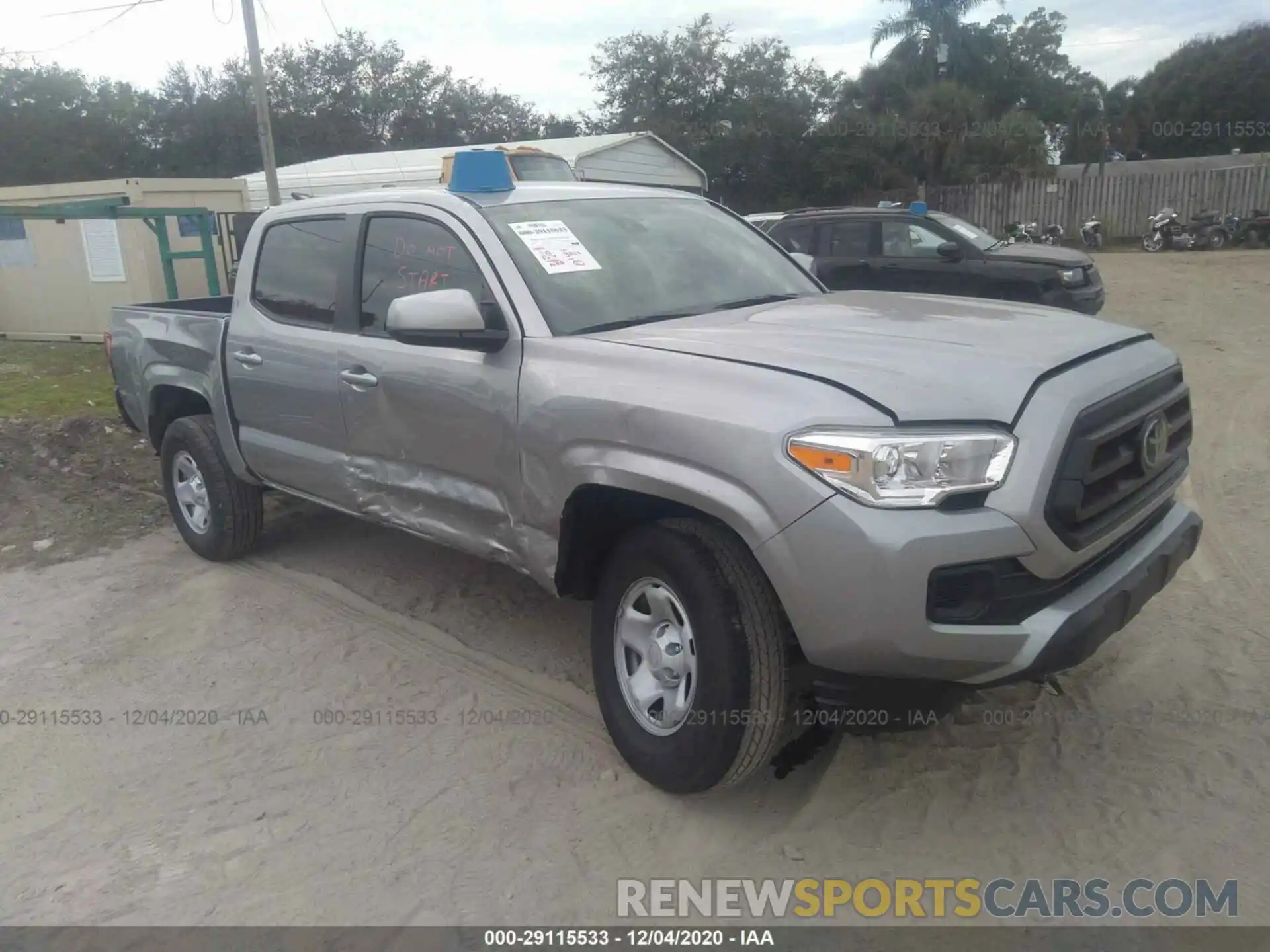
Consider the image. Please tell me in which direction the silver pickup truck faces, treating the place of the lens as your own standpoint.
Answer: facing the viewer and to the right of the viewer

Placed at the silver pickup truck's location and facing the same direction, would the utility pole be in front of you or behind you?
behind

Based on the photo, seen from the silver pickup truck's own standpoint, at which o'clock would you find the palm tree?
The palm tree is roughly at 8 o'clock from the silver pickup truck.

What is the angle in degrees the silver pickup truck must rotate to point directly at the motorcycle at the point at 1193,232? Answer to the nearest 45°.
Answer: approximately 90° to its left

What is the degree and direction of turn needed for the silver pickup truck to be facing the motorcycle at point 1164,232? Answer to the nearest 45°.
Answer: approximately 90° to its left

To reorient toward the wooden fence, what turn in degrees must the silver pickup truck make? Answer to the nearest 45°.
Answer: approximately 90° to its left

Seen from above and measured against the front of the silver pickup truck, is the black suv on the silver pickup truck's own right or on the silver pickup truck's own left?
on the silver pickup truck's own left

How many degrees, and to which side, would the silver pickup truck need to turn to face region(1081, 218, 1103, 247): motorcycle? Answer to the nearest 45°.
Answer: approximately 90° to its left
